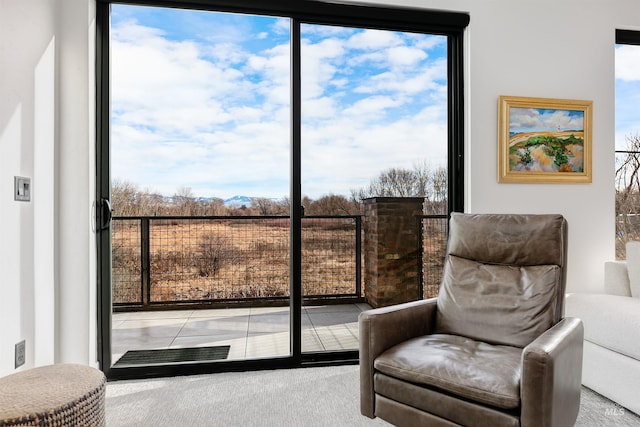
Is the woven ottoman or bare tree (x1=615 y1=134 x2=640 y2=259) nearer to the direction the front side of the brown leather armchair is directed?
the woven ottoman

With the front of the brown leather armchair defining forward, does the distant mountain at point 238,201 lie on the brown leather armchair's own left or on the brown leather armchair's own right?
on the brown leather armchair's own right

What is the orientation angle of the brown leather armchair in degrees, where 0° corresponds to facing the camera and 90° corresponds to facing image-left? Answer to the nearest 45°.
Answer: approximately 45°

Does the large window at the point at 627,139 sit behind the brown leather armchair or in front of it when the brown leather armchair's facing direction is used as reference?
behind

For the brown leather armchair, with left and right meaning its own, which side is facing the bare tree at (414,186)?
back

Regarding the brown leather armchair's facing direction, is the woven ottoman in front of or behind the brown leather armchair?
in front

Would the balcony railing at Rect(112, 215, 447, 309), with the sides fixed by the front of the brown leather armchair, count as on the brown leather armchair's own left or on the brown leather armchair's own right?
on the brown leather armchair's own right

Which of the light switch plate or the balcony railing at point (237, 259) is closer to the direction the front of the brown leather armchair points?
the light switch plate

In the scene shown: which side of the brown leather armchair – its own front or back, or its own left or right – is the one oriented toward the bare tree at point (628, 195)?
back

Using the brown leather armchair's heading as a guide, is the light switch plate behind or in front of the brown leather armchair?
in front
